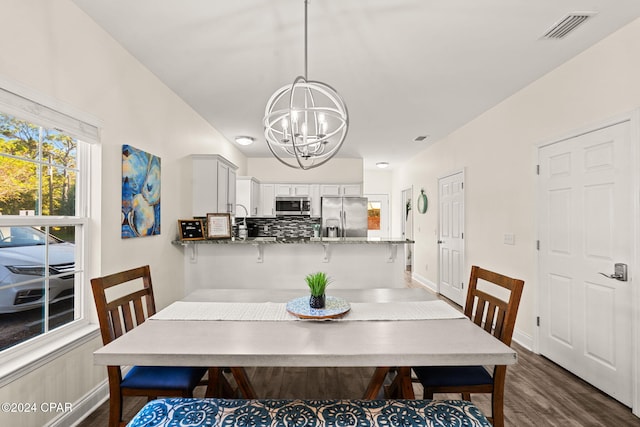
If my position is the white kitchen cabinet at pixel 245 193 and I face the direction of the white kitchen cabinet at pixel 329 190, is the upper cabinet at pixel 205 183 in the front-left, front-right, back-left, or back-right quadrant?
back-right

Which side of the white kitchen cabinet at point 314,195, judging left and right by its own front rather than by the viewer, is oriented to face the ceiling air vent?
front

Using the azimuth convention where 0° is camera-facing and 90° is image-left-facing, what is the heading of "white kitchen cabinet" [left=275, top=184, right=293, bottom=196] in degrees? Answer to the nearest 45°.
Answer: approximately 0°

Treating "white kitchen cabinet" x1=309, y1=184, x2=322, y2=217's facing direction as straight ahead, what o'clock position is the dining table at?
The dining table is roughly at 12 o'clock from the white kitchen cabinet.

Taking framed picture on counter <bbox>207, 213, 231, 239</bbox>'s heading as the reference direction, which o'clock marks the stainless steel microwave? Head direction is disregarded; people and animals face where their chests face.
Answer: The stainless steel microwave is roughly at 7 o'clock from the framed picture on counter.

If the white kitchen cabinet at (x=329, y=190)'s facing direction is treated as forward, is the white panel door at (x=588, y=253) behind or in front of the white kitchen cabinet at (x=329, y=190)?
in front

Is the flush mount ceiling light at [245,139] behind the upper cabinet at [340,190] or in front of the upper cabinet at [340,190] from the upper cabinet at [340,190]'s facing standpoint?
in front

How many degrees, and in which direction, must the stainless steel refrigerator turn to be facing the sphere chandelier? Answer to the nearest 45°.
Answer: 0° — it already faces it

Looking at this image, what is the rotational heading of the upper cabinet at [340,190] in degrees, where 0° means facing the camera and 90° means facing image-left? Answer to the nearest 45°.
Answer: approximately 0°
